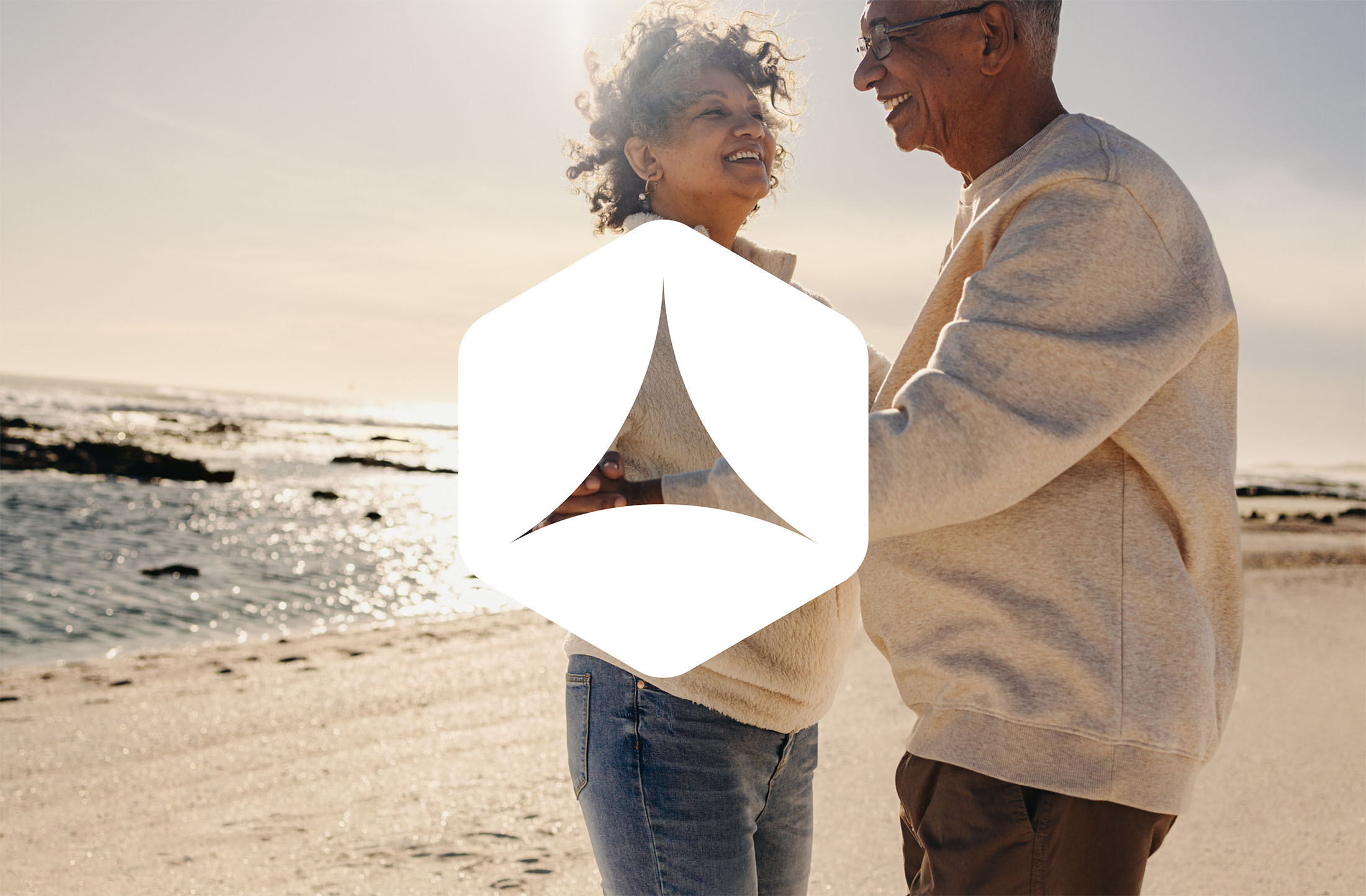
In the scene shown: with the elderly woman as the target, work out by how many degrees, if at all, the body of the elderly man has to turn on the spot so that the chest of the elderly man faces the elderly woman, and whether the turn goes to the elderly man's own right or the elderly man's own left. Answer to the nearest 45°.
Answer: approximately 45° to the elderly man's own right

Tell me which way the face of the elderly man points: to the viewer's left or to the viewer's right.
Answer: to the viewer's left

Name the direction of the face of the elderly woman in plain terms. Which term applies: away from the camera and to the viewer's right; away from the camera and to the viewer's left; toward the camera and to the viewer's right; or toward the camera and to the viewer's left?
toward the camera and to the viewer's right

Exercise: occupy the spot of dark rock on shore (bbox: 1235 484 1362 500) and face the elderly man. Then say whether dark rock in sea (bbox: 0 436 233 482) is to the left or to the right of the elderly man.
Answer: right

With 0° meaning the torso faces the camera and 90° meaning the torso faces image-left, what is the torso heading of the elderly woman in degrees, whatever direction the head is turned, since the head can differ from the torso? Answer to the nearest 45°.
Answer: approximately 315°

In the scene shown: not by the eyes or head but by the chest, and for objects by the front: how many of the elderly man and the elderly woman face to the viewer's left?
1

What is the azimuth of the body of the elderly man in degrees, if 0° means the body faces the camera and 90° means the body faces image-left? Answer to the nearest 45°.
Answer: approximately 90°

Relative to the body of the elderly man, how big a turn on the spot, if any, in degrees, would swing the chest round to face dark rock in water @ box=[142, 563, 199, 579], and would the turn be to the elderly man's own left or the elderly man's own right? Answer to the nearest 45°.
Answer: approximately 45° to the elderly man's own right

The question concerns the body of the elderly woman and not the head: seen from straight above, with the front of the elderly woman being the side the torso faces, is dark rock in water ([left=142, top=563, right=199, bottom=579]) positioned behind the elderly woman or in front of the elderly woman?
behind

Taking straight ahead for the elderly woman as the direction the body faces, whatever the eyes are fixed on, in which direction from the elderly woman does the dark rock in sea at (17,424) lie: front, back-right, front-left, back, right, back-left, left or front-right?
back
